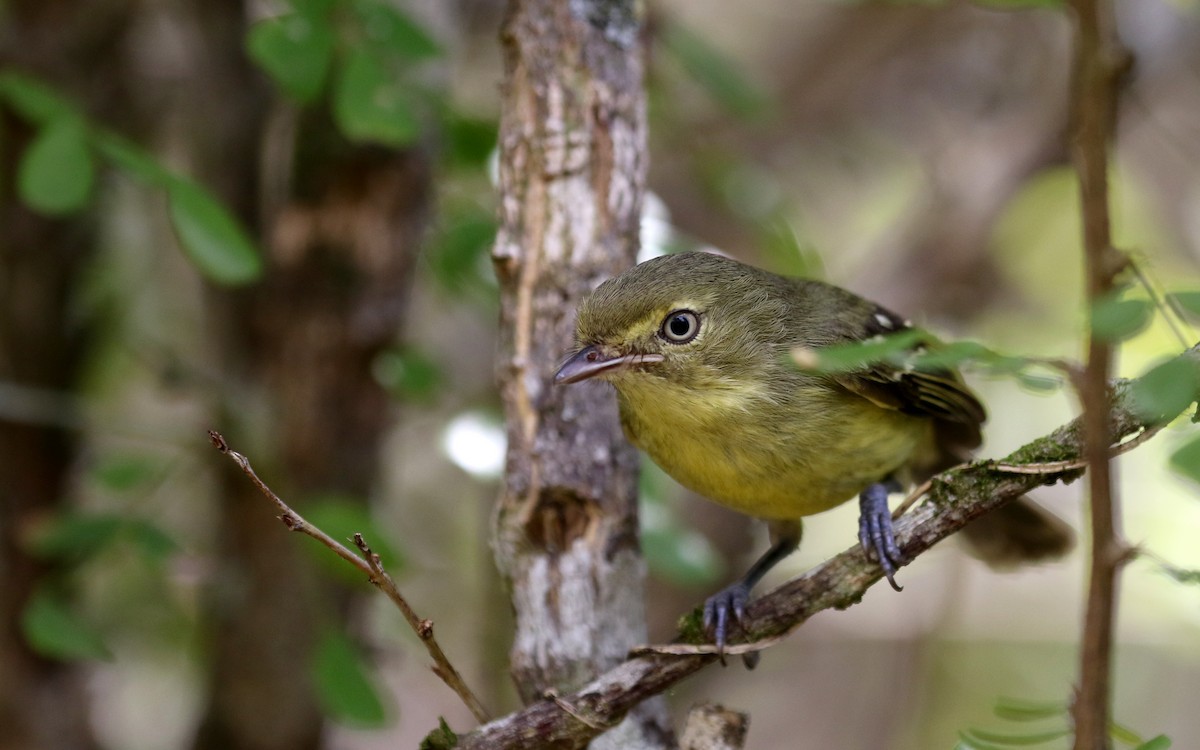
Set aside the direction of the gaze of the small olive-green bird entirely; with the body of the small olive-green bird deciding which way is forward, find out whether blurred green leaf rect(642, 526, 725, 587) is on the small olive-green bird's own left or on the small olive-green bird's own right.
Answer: on the small olive-green bird's own right

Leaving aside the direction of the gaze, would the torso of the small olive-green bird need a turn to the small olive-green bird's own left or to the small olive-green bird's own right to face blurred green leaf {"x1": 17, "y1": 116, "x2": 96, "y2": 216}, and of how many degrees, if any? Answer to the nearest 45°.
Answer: approximately 90° to the small olive-green bird's own right

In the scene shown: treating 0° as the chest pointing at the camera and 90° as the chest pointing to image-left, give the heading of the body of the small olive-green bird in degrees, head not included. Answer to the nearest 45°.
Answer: approximately 45°
